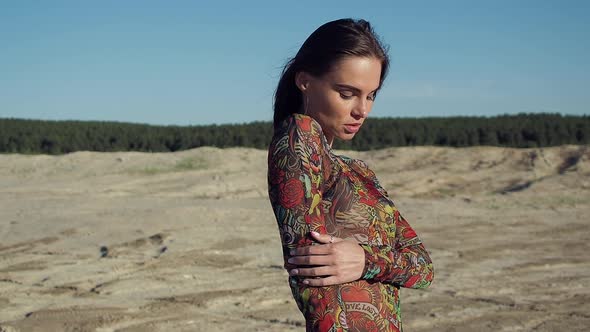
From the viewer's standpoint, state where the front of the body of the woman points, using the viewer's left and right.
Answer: facing the viewer and to the right of the viewer

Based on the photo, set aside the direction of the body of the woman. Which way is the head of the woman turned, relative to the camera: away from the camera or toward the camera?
toward the camera
